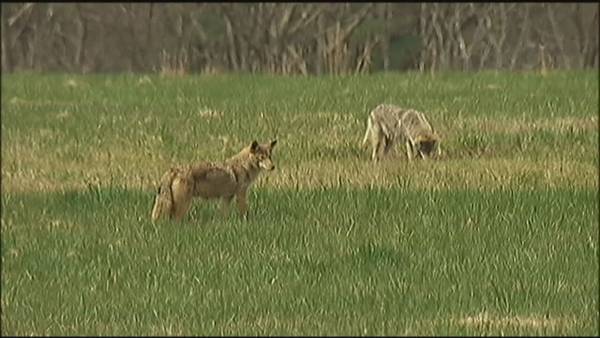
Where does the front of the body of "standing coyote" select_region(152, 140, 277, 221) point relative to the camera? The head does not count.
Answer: to the viewer's right
